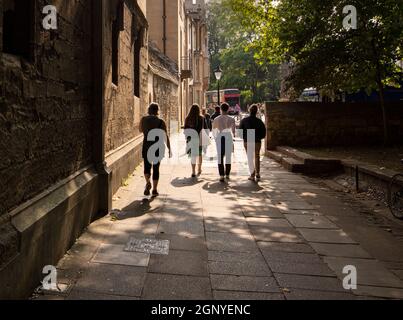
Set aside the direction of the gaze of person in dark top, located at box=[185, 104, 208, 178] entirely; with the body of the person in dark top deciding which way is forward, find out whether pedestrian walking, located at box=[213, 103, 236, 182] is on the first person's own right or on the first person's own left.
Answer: on the first person's own right

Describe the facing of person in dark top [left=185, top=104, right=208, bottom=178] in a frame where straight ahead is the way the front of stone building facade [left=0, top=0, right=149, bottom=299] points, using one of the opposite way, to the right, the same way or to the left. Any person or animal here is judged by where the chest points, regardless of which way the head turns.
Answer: to the left

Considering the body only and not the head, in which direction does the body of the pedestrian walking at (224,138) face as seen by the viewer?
away from the camera

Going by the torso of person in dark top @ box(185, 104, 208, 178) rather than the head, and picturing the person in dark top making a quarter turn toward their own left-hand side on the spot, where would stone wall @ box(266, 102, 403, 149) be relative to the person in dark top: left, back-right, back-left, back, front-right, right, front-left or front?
back-right

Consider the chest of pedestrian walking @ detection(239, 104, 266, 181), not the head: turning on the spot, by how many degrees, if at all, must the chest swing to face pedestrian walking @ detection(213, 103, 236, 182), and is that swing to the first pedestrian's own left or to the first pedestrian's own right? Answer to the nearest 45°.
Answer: approximately 90° to the first pedestrian's own left

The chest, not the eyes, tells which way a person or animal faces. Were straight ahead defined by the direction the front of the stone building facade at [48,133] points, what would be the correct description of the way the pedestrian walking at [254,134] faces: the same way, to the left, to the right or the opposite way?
to the left

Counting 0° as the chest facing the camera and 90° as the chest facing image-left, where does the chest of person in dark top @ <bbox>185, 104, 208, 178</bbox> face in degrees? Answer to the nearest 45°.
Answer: approximately 180°

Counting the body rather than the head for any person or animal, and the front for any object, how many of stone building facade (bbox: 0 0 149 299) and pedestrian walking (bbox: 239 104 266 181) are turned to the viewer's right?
1

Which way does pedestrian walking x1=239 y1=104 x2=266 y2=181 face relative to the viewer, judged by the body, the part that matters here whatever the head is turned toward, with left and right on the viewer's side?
facing away from the viewer

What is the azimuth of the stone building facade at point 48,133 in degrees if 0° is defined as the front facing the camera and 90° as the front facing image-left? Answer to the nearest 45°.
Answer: approximately 270°

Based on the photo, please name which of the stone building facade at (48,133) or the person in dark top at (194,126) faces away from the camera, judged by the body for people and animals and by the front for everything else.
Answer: the person in dark top

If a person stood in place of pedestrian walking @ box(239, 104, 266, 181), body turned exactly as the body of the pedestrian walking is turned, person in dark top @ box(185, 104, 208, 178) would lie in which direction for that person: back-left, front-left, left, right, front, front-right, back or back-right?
left

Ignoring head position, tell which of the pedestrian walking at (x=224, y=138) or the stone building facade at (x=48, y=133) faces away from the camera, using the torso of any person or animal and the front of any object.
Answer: the pedestrian walking
